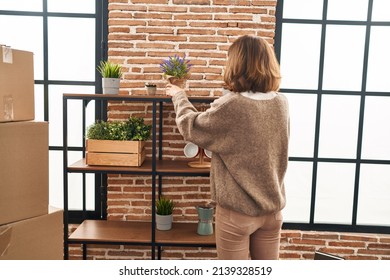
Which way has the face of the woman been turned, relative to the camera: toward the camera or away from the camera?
away from the camera

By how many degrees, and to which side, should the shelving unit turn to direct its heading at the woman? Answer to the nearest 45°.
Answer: approximately 45° to its left

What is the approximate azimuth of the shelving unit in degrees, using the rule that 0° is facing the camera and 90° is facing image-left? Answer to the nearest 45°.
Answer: approximately 0°

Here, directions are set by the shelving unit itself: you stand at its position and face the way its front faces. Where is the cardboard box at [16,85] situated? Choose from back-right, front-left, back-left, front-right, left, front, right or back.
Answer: front-right

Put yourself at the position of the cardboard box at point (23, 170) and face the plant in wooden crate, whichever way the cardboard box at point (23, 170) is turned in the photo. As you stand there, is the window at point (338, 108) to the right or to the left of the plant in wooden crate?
right
